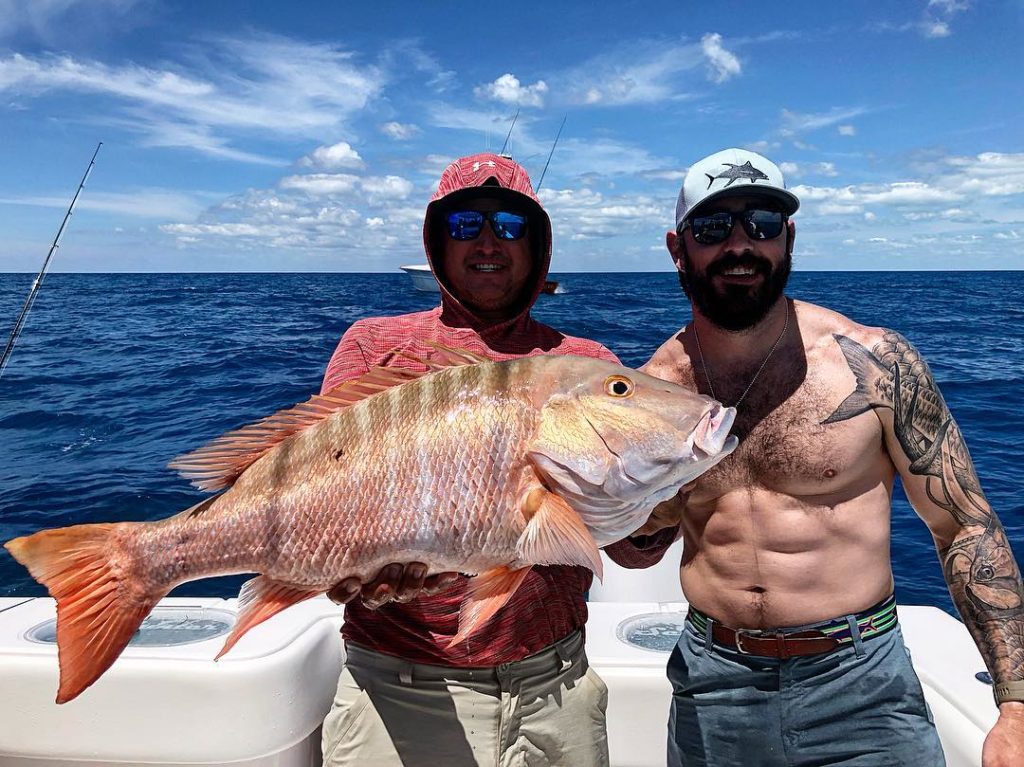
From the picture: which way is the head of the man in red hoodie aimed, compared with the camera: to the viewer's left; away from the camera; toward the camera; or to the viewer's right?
toward the camera

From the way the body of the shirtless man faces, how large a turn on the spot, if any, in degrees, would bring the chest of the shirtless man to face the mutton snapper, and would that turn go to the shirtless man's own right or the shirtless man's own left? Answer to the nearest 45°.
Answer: approximately 45° to the shirtless man's own right

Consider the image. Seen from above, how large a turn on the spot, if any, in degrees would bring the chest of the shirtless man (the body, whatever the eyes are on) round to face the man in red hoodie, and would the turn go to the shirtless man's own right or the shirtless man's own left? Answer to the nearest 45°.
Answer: approximately 45° to the shirtless man's own right

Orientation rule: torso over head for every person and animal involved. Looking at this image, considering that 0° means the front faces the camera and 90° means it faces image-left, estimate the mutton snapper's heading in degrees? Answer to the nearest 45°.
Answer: approximately 270°

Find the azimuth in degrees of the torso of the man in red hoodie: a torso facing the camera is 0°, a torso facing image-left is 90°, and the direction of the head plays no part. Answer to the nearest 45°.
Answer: approximately 0°

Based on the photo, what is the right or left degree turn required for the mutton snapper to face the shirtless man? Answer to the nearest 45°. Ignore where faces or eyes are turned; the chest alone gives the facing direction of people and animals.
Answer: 0° — it already faces them

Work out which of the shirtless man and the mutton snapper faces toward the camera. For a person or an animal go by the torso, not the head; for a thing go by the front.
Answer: the shirtless man

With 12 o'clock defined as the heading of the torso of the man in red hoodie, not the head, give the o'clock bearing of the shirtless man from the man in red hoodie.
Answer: The shirtless man is roughly at 9 o'clock from the man in red hoodie.

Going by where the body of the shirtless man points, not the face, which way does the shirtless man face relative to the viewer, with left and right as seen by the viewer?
facing the viewer
